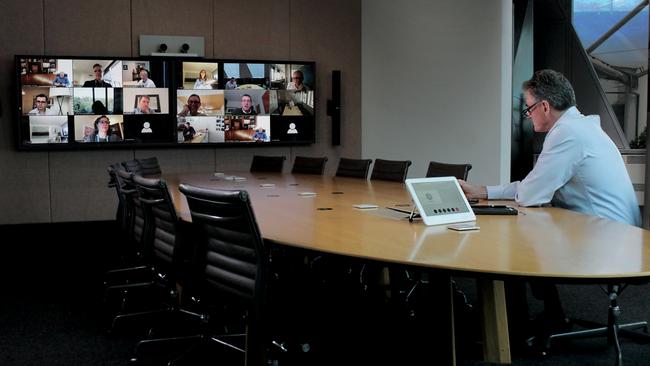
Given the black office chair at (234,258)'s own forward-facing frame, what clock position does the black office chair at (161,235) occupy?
the black office chair at (161,235) is roughly at 10 o'clock from the black office chair at (234,258).

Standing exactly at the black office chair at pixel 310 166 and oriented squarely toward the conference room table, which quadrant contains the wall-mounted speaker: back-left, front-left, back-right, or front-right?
back-left

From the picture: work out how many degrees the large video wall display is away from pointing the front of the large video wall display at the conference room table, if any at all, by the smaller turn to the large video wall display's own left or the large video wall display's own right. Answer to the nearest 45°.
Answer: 0° — it already faces it

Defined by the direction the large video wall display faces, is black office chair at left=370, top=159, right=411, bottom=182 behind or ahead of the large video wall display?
ahead

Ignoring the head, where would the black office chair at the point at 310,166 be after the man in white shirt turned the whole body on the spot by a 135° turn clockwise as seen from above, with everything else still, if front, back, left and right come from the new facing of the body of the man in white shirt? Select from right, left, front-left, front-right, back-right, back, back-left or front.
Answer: left

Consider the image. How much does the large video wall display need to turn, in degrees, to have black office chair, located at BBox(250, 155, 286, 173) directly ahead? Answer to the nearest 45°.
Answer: approximately 45° to its left

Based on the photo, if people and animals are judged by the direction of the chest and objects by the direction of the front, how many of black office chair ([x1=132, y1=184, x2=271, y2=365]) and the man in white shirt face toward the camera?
0

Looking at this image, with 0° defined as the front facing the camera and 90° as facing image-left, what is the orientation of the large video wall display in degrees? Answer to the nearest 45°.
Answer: approximately 0°

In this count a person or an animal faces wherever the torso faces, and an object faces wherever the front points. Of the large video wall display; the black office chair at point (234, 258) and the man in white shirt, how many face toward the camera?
1

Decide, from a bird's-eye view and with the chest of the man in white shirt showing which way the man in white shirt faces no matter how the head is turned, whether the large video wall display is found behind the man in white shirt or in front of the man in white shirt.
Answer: in front

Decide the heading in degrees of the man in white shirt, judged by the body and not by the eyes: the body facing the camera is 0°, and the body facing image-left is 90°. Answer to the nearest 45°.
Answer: approximately 90°

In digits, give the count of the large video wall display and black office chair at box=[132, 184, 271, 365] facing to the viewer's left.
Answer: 0
